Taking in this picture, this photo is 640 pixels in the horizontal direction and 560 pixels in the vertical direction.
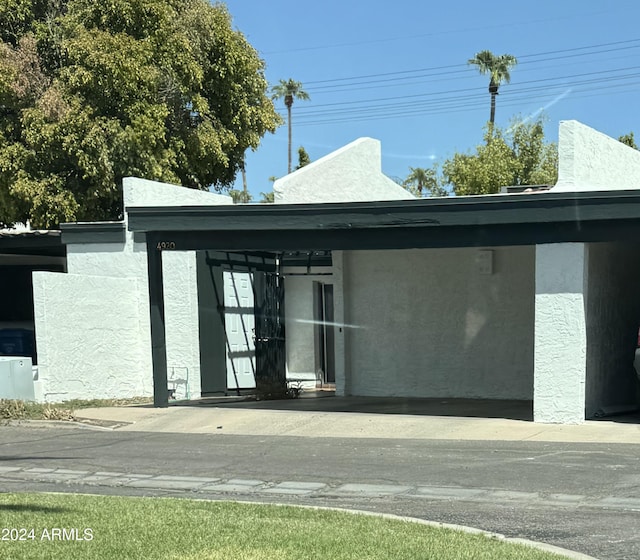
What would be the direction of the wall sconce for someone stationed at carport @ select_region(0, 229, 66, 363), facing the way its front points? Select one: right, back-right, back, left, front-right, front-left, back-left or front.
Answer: front-left

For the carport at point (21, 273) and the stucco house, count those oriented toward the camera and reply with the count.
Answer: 2

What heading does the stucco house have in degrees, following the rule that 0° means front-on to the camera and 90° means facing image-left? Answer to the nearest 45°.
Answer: approximately 0°

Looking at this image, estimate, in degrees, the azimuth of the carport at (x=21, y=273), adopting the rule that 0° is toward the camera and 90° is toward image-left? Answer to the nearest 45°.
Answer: approximately 0°

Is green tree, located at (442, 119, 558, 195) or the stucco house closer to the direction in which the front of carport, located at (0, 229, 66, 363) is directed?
the stucco house

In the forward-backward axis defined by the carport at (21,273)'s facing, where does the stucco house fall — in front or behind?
in front

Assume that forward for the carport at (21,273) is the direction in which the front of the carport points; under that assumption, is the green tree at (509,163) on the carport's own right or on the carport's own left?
on the carport's own left

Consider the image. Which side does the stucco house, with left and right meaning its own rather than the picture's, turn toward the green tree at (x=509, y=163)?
back

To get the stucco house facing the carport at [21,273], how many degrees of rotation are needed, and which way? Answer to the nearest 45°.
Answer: approximately 135° to its right
